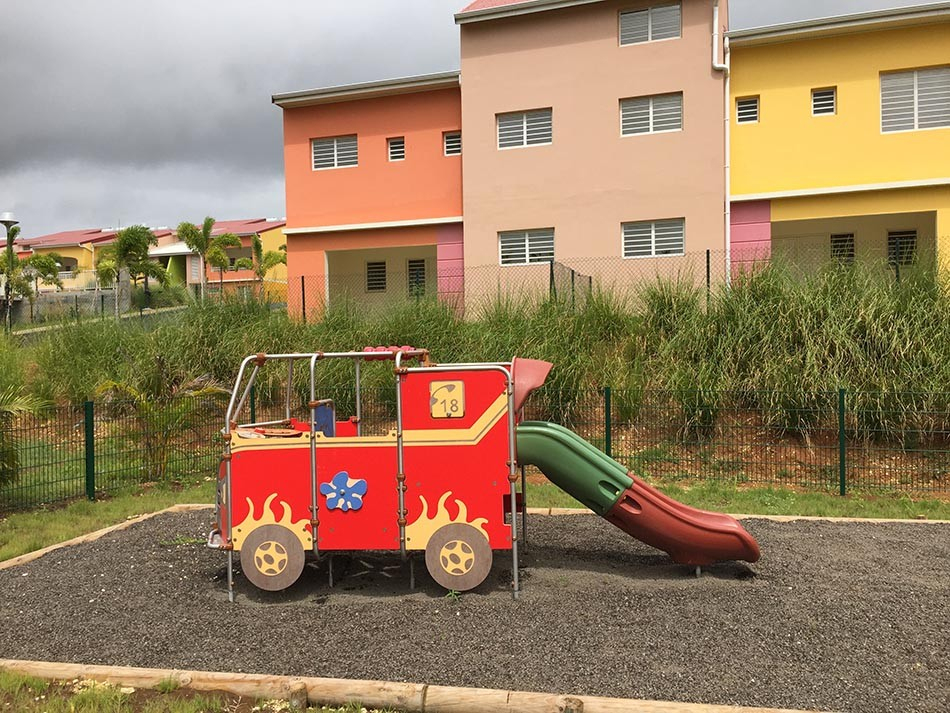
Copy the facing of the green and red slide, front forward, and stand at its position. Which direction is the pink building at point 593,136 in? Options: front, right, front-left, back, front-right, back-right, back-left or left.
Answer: left

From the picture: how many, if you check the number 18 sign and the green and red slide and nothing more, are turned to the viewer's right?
1

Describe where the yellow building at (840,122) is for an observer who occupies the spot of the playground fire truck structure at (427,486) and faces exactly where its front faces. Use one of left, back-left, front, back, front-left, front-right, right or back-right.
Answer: back-right

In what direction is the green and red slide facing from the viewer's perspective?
to the viewer's right

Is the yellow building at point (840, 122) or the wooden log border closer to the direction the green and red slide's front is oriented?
the yellow building

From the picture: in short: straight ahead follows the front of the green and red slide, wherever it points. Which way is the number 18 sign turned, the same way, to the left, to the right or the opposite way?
to the right

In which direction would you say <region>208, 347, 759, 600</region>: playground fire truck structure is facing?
to the viewer's left

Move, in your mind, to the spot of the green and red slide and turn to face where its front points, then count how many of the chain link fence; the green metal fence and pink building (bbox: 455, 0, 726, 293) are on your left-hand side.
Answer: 3

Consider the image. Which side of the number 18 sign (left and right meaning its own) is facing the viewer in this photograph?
front

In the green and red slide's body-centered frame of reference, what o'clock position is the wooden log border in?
The wooden log border is roughly at 4 o'clock from the green and red slide.

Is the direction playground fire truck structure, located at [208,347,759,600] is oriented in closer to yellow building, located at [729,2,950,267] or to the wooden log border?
the wooden log border

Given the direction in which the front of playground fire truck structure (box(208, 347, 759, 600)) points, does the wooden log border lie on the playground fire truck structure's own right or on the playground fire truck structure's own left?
on the playground fire truck structure's own left

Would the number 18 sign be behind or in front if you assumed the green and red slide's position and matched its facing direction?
behind

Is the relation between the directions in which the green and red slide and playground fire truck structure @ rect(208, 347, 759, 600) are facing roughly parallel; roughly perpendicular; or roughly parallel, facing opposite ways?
roughly parallel, facing opposite ways

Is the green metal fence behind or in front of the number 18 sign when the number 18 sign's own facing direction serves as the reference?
behind
